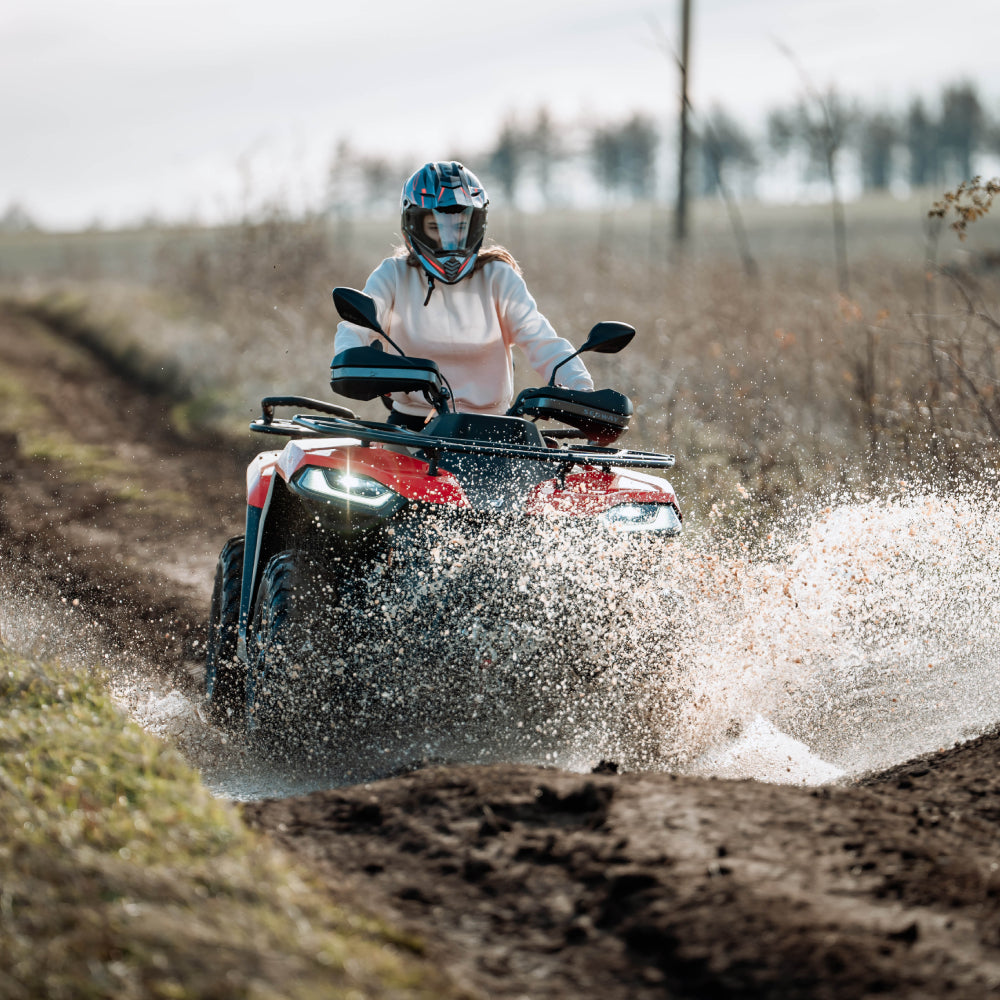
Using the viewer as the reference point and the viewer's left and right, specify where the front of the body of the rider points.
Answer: facing the viewer

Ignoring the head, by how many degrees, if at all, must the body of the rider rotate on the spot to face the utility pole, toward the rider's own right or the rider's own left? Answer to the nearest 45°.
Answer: approximately 180°
